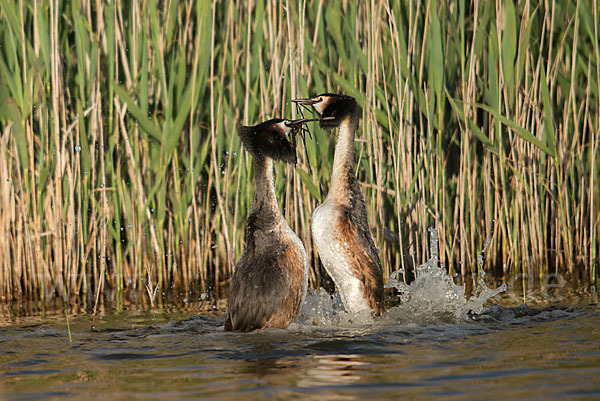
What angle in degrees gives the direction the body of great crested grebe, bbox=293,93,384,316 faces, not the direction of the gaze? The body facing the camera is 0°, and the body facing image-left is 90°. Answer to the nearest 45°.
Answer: approximately 90°
